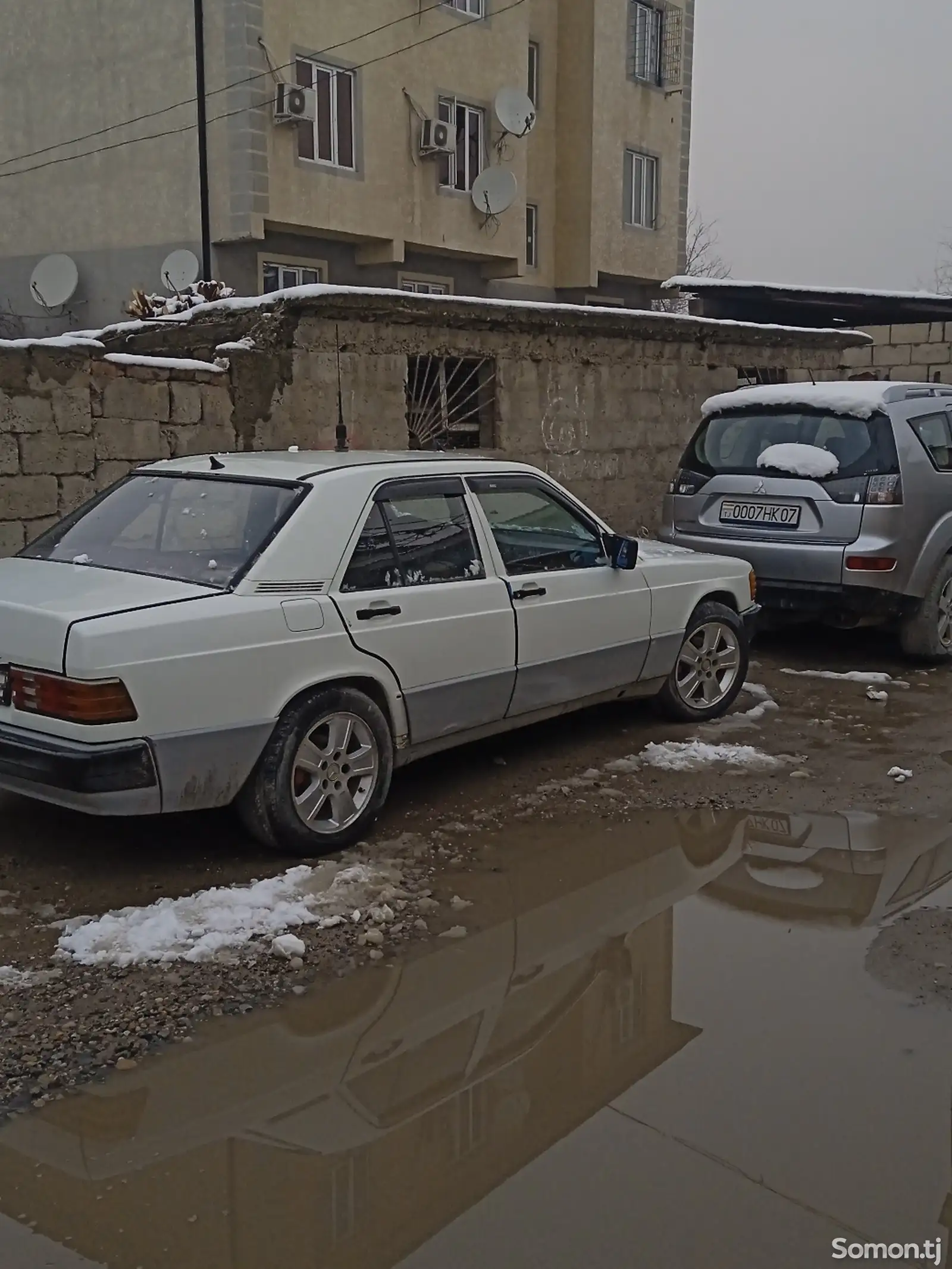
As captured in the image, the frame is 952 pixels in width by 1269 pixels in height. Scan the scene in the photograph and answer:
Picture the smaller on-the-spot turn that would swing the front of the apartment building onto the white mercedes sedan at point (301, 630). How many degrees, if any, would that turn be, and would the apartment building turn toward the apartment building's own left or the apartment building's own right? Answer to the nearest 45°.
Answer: approximately 45° to the apartment building's own right

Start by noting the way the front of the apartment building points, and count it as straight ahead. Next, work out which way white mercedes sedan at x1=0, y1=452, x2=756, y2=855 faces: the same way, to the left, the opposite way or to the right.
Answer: to the left

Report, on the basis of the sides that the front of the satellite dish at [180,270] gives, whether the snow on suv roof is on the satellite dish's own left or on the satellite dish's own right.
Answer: on the satellite dish's own left

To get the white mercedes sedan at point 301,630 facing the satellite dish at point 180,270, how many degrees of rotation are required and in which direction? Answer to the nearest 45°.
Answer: approximately 45° to its left

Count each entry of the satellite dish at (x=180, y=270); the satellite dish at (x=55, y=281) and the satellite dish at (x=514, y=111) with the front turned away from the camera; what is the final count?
0

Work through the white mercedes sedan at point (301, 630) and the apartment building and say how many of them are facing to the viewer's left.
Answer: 0

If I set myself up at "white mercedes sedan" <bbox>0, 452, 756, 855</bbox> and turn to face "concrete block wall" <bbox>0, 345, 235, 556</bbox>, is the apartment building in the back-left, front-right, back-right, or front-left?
front-right

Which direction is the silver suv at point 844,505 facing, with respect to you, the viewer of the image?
facing away from the viewer and to the right of the viewer

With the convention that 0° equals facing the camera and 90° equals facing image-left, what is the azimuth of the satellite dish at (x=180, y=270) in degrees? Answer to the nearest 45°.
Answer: approximately 45°

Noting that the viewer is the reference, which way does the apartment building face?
facing the viewer and to the right of the viewer

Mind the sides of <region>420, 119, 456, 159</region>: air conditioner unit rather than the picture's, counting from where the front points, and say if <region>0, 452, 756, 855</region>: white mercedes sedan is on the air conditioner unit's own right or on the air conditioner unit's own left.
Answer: on the air conditioner unit's own right

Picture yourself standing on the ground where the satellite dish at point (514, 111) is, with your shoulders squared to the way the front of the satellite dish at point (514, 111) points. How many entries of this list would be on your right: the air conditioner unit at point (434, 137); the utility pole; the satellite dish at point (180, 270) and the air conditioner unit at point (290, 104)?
4

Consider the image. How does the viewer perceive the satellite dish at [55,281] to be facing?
facing the viewer and to the left of the viewer

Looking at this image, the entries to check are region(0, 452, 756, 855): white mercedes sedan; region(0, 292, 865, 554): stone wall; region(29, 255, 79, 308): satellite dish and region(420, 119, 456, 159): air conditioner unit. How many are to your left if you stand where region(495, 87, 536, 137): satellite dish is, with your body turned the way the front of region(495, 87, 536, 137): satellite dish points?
0

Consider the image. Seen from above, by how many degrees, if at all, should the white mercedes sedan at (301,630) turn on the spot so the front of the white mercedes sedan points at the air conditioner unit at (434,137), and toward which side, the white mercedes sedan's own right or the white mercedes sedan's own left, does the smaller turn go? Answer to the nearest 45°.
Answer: approximately 45° to the white mercedes sedan's own left

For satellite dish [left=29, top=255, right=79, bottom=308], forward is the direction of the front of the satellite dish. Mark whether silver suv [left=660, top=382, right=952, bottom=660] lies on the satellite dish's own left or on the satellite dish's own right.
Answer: on the satellite dish's own left

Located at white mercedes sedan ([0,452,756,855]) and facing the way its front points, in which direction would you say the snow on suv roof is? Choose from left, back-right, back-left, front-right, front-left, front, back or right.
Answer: front

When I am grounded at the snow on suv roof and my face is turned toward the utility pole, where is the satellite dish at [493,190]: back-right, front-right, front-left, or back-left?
front-right

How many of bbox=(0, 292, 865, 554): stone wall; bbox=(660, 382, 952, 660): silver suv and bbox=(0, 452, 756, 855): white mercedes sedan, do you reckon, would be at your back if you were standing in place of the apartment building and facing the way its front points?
0
